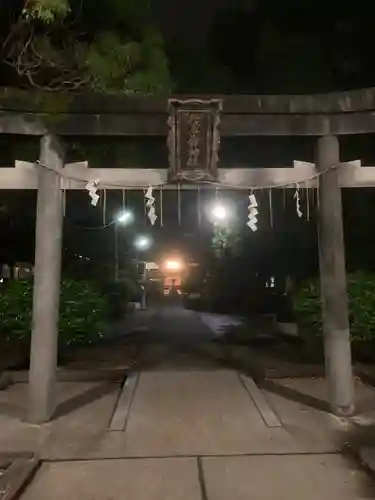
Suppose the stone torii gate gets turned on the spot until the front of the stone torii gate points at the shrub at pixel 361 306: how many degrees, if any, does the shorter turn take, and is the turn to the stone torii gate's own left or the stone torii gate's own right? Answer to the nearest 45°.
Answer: approximately 135° to the stone torii gate's own left

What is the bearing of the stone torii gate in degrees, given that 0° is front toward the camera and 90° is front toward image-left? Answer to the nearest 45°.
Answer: approximately 0°

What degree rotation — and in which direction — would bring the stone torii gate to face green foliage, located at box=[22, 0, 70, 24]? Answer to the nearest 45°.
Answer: approximately 90° to its right
